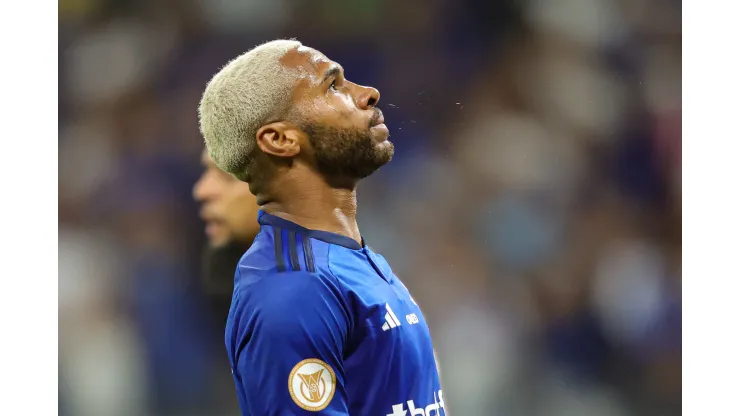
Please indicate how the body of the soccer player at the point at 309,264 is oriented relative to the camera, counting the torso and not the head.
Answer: to the viewer's right

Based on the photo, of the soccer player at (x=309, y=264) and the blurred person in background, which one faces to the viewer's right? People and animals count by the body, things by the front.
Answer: the soccer player

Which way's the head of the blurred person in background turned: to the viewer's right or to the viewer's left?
to the viewer's left

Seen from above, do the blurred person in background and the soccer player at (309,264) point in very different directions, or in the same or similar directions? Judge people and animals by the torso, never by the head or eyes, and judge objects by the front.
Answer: very different directions

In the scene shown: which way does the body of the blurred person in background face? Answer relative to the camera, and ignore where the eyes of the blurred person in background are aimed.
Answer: to the viewer's left

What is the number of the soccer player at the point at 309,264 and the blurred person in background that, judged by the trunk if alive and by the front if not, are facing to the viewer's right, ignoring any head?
1

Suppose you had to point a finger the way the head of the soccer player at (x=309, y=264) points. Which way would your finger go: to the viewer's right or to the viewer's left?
to the viewer's right

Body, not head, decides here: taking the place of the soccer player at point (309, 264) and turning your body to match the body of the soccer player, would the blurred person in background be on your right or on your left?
on your left

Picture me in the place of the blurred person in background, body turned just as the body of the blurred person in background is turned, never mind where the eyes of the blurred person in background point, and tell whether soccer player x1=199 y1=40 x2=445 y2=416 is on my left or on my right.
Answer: on my left
